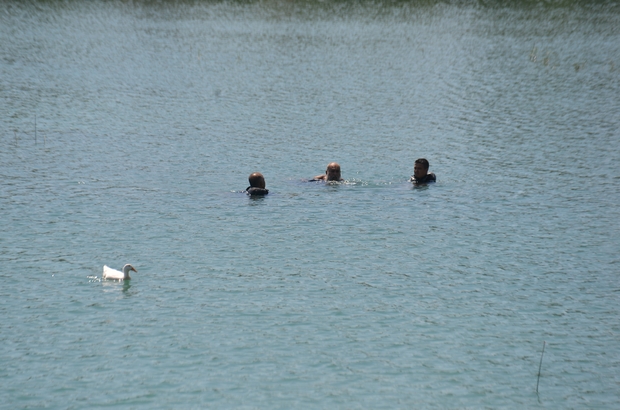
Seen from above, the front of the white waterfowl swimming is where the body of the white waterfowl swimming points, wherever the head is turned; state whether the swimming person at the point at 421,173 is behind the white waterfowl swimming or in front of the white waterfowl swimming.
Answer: in front

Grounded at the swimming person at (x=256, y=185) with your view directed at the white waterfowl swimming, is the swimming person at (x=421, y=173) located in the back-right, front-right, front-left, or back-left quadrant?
back-left

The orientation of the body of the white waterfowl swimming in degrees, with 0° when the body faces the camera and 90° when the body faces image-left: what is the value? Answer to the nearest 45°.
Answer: approximately 270°
